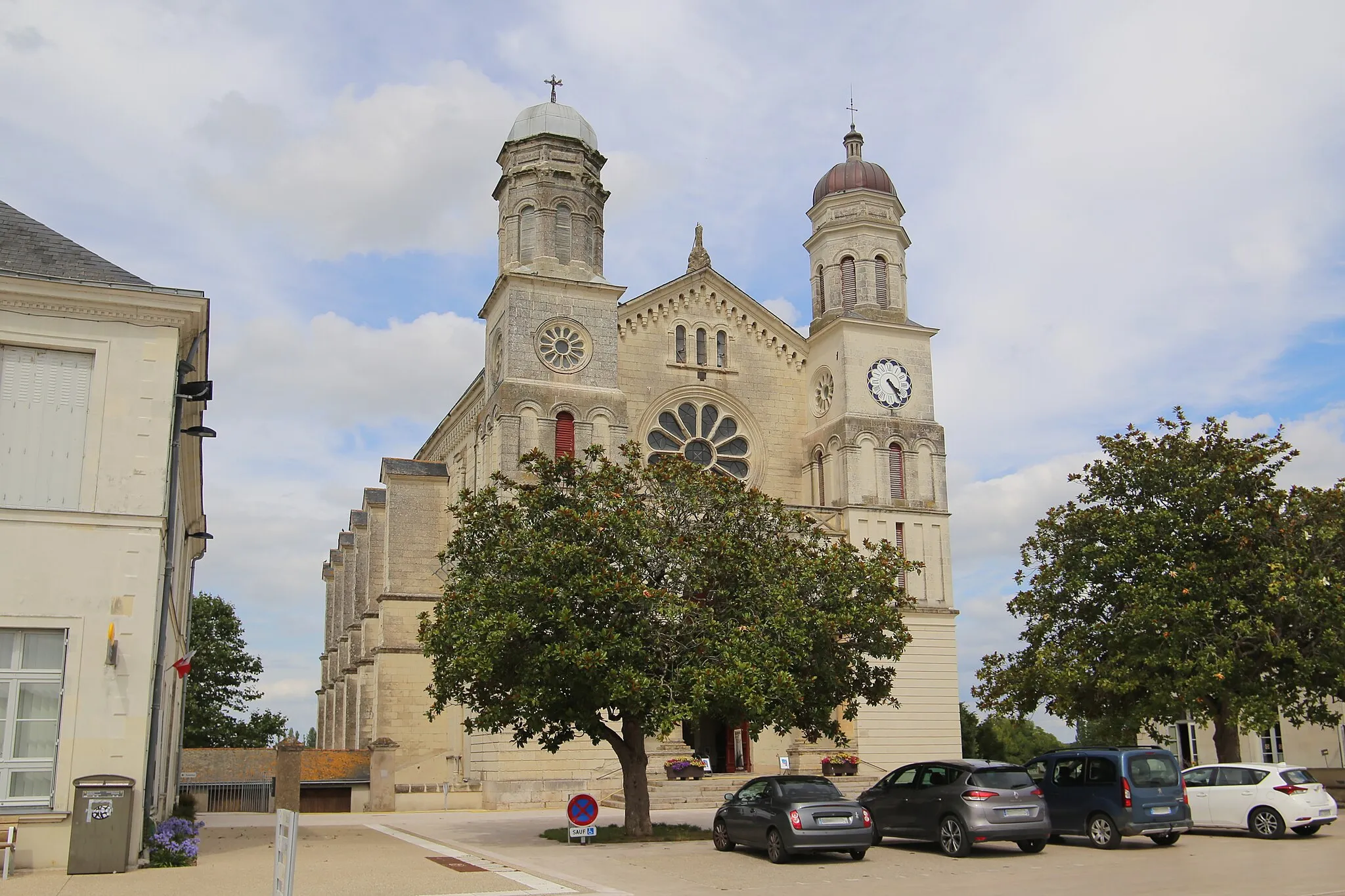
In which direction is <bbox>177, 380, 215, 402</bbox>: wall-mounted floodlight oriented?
to the viewer's right

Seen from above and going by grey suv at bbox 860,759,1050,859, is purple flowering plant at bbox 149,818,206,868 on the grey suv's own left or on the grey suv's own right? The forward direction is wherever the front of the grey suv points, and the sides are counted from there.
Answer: on the grey suv's own left

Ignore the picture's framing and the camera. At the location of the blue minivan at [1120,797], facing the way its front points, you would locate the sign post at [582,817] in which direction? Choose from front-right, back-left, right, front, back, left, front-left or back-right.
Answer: front-left

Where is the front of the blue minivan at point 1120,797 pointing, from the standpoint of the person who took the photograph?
facing away from the viewer and to the left of the viewer

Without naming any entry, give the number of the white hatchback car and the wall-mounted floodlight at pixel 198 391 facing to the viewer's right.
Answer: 1

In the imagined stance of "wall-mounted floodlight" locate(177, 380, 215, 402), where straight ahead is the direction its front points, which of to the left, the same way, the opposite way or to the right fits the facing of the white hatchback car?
to the left

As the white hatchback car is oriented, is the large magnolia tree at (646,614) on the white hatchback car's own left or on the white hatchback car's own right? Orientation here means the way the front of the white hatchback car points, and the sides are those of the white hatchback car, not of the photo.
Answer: on the white hatchback car's own left

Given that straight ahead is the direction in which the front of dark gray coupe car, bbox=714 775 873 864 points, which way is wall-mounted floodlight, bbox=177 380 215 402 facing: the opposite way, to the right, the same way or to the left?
to the right

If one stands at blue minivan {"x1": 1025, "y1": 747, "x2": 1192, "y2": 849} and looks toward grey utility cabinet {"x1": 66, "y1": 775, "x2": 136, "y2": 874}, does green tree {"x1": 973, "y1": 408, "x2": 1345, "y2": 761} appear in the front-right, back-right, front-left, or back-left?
back-right
